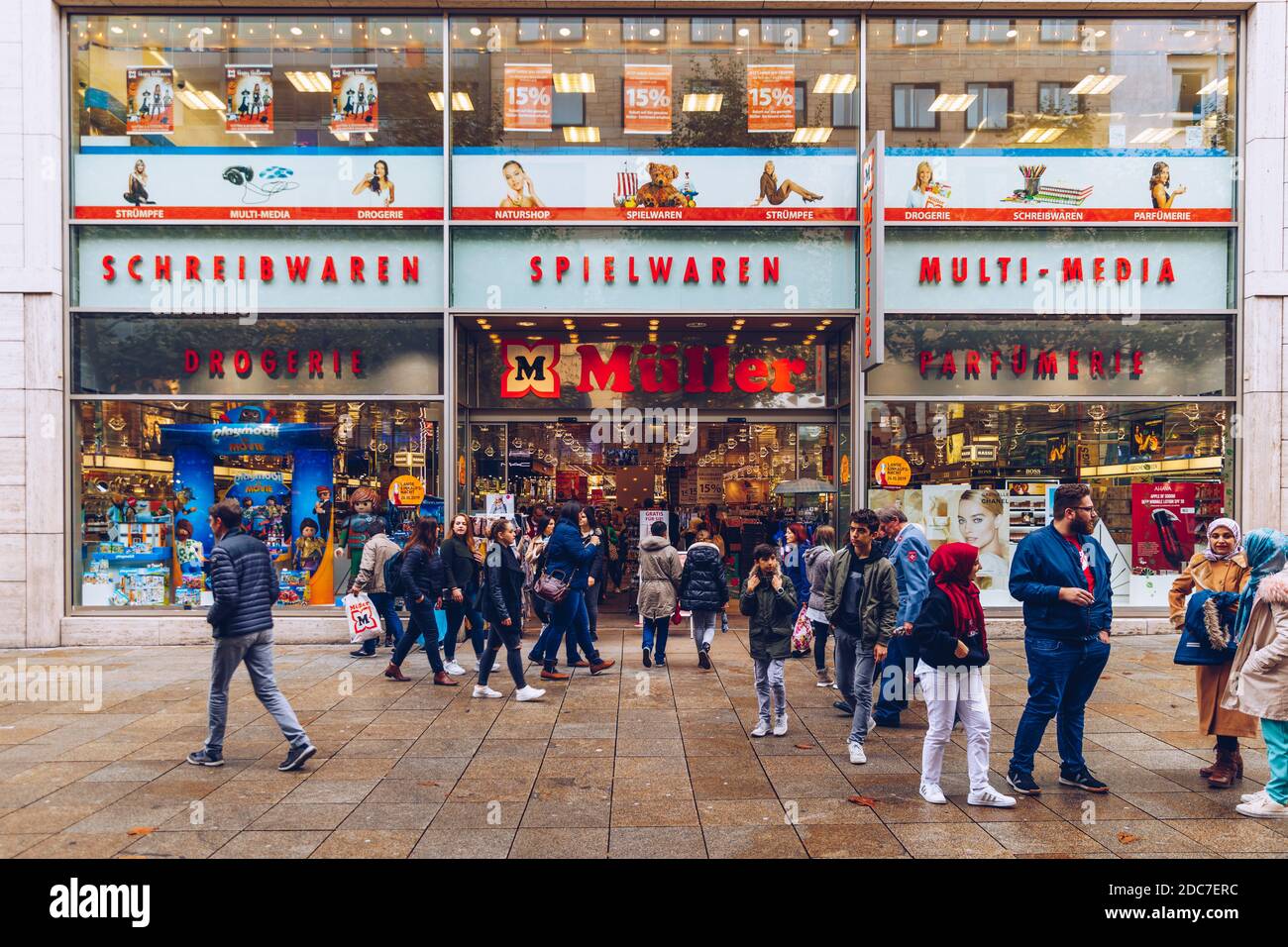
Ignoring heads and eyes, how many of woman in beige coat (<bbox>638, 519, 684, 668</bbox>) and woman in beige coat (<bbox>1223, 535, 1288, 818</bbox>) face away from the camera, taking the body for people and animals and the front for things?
1

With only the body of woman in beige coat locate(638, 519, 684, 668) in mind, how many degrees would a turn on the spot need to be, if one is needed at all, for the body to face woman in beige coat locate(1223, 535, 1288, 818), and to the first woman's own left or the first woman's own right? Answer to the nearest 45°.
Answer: approximately 135° to the first woman's own right

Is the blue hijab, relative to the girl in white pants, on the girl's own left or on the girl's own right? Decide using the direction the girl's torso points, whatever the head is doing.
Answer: on the girl's own left

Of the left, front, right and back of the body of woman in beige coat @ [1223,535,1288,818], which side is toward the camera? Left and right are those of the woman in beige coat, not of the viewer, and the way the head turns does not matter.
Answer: left

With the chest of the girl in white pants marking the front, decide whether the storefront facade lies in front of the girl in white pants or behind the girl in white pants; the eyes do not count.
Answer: behind

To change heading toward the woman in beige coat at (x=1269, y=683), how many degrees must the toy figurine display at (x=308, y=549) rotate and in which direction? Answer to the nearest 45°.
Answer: approximately 45° to its left

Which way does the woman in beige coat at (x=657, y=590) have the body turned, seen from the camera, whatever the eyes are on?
away from the camera
